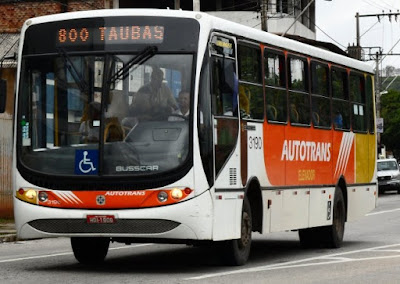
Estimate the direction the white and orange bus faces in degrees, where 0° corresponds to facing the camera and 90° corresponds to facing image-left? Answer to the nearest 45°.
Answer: approximately 45°
